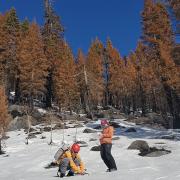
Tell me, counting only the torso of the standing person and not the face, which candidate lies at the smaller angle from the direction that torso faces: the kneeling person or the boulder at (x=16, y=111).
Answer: the kneeling person

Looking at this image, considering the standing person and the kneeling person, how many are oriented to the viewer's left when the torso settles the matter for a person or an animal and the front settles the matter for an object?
1

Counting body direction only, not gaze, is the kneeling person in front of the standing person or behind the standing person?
in front

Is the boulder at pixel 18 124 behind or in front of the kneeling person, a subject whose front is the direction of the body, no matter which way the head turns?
behind

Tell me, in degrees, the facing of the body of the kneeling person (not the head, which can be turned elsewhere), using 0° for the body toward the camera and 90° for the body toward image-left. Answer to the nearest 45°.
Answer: approximately 315°

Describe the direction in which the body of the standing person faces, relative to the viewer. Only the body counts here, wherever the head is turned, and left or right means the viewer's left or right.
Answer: facing to the left of the viewer

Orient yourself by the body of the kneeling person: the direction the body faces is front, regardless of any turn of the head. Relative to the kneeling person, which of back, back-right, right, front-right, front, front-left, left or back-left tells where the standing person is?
front-left
